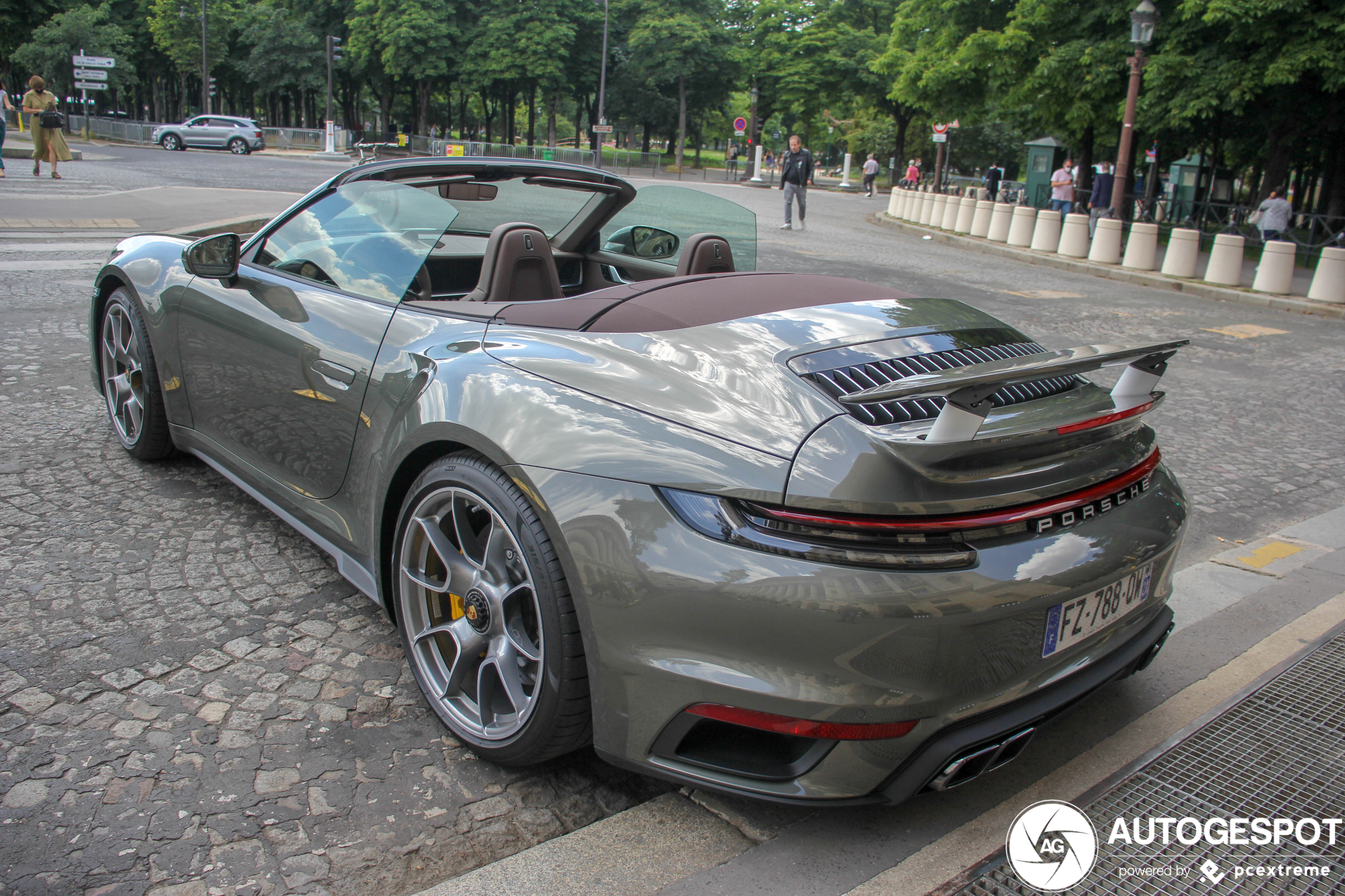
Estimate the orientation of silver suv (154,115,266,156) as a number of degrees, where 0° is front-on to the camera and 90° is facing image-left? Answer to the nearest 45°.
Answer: approximately 90°

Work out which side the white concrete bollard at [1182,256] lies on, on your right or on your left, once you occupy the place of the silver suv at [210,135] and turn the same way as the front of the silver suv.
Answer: on your left

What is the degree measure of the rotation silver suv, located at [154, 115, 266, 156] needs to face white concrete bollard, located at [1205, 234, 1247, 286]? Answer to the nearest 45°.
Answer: approximately 90° to its left

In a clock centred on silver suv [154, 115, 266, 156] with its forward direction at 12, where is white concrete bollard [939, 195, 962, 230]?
The white concrete bollard is roughly at 8 o'clock from the silver suv.

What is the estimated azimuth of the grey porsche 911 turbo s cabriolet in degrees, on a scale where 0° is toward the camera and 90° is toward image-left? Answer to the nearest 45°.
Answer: approximately 135°

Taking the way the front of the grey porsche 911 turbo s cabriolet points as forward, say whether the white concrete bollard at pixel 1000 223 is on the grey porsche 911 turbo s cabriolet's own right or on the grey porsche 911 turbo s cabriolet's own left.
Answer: on the grey porsche 911 turbo s cabriolet's own right

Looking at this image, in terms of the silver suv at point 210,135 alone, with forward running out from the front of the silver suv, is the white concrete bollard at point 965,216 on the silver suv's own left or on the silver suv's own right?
on the silver suv's own left

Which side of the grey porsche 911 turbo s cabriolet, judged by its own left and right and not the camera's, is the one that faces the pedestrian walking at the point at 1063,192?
right

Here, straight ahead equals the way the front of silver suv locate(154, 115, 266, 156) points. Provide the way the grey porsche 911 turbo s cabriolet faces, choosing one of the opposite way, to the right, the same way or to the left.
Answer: to the right

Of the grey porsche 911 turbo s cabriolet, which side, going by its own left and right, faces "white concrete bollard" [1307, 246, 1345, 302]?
right
